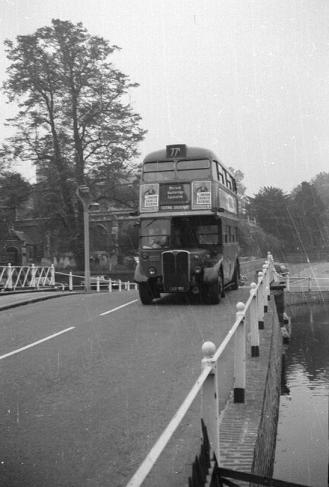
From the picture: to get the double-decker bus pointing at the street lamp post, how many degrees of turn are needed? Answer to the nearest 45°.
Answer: approximately 135° to its right

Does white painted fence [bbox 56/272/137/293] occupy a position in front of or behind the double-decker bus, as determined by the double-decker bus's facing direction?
behind

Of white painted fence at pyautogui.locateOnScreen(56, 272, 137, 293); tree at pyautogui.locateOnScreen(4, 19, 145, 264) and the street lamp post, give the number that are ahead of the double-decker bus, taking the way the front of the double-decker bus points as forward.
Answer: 0

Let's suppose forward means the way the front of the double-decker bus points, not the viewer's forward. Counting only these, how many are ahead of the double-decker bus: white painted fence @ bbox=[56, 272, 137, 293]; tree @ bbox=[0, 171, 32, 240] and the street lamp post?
0

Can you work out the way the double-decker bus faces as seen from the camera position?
facing the viewer

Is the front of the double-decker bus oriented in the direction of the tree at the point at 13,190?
no
